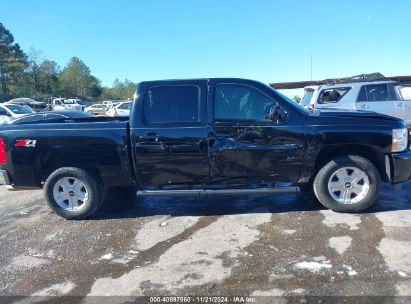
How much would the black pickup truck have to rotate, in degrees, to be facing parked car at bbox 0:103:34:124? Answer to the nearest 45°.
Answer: approximately 135° to its left

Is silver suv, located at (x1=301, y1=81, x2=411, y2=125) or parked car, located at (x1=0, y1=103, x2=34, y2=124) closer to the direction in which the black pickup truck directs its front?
the silver suv

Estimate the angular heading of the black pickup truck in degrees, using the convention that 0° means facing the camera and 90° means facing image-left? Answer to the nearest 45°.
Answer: approximately 270°
